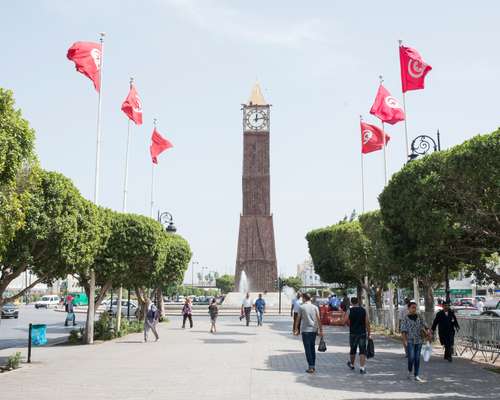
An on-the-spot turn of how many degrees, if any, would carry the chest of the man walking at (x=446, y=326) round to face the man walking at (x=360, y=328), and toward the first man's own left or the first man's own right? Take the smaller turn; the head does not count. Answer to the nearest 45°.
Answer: approximately 45° to the first man's own right

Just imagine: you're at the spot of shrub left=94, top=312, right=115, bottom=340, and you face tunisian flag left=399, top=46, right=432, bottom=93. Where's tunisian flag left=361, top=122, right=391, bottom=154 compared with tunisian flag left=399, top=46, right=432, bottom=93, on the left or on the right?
left

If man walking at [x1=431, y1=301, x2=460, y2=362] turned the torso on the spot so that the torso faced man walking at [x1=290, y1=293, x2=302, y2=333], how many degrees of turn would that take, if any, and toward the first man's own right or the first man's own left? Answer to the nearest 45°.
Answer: approximately 135° to the first man's own right

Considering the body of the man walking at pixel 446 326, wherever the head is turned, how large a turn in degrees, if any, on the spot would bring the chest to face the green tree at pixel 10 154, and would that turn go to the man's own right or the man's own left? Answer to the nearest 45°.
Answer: approximately 45° to the man's own right

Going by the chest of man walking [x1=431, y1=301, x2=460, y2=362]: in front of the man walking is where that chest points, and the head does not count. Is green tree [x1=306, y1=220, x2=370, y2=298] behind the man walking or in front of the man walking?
behind

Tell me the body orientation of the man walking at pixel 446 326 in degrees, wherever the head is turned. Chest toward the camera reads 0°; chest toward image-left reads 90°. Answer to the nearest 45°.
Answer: approximately 0°

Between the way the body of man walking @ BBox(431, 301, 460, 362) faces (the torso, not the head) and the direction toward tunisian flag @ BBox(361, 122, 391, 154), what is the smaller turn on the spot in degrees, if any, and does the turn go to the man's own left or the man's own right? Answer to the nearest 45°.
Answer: approximately 180°

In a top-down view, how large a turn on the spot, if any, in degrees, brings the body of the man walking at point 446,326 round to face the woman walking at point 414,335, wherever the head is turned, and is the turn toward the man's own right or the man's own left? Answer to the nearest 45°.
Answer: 0° — they already face them

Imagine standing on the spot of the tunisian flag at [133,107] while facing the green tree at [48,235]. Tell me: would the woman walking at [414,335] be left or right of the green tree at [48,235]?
left

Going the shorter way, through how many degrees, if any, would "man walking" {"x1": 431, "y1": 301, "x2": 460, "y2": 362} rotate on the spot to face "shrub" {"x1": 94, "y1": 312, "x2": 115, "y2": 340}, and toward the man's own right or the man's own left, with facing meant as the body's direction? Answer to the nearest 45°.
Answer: approximately 90° to the man's own right

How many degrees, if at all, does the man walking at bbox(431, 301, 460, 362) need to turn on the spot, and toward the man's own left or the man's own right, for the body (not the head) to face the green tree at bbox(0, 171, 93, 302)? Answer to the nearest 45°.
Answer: approximately 45° to the man's own right
